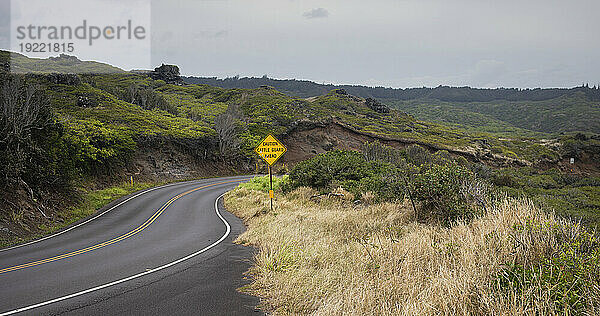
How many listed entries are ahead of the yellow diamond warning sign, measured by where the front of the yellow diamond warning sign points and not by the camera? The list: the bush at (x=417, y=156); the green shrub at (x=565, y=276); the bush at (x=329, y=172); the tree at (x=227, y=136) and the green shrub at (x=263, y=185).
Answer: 1

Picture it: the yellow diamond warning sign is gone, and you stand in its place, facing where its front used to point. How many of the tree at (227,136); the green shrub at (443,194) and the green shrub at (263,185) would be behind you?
2

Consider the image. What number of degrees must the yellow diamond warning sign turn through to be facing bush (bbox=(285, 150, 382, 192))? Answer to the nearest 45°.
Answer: approximately 135° to its left

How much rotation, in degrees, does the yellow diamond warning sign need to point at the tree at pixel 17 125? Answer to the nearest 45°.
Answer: approximately 90° to its right

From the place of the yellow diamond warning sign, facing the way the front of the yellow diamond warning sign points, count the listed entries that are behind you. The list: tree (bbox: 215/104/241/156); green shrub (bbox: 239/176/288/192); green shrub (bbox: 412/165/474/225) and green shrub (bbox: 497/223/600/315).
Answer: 2

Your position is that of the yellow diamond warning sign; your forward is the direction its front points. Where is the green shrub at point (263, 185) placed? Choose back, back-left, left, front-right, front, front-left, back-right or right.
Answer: back

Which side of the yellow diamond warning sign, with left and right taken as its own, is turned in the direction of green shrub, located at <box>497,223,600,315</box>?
front

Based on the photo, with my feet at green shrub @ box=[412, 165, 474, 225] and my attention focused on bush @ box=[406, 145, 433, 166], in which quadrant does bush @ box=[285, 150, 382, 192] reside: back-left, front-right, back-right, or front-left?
front-left

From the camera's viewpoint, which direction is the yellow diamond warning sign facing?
toward the camera

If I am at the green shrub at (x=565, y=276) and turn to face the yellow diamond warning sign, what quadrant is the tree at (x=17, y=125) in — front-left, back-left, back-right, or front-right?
front-left

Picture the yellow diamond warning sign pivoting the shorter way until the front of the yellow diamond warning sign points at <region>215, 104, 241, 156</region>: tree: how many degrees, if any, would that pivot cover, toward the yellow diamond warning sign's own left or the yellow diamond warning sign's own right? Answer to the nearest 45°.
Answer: approximately 180°

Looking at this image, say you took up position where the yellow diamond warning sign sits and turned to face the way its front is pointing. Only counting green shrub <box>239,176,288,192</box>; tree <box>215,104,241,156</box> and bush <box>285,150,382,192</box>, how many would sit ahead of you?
0
